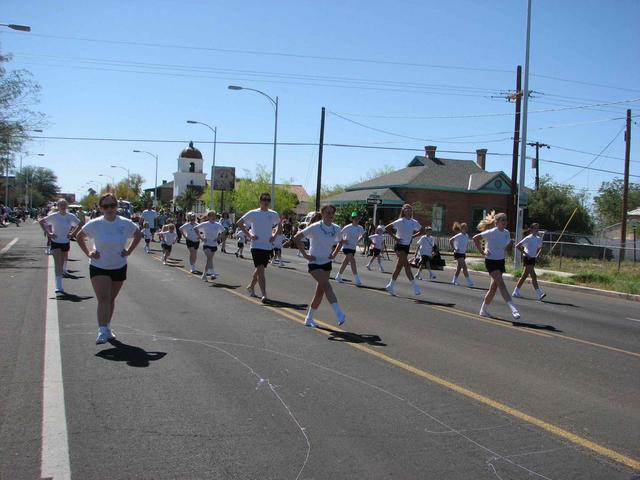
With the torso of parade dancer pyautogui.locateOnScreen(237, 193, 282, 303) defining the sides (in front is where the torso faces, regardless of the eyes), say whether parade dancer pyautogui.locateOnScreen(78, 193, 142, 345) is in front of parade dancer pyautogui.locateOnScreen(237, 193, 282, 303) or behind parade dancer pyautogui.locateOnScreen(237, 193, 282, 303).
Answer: in front

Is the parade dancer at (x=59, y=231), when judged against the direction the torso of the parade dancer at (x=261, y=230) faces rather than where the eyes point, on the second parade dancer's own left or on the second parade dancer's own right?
on the second parade dancer's own right

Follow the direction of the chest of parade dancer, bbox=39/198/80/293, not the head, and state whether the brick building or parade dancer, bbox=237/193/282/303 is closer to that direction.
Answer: the parade dancer

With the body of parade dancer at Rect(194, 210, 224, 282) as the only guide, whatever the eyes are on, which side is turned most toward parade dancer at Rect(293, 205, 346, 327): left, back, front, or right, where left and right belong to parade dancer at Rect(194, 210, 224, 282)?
front

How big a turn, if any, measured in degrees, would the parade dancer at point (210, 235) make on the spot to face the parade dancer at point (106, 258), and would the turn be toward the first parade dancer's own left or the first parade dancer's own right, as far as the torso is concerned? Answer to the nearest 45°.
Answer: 0° — they already face them

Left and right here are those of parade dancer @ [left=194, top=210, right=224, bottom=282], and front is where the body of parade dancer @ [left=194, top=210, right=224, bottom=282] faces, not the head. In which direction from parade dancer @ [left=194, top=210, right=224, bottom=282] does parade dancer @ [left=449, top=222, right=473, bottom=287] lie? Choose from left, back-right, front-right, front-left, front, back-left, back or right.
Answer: left

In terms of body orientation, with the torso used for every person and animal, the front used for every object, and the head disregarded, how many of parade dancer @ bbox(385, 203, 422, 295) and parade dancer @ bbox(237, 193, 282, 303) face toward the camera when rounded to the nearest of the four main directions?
2

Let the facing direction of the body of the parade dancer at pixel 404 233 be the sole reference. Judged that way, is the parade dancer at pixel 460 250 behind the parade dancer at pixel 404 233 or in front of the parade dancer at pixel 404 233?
behind

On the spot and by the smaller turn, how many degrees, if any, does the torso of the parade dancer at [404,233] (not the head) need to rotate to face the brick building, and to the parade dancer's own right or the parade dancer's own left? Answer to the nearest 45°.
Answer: approximately 180°
